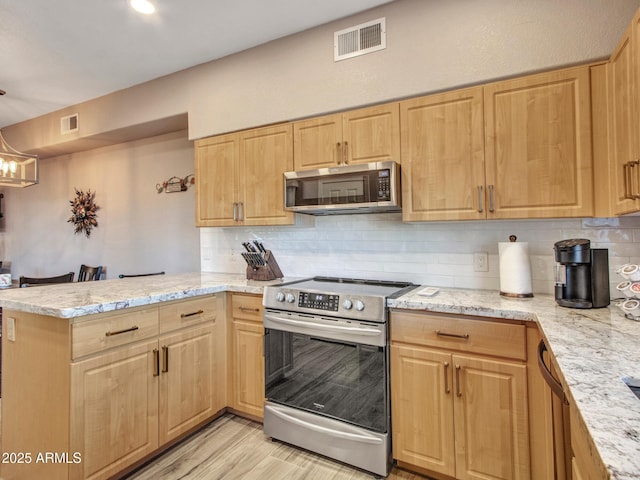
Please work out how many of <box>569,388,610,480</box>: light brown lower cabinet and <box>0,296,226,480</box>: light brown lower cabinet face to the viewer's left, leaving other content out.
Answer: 1

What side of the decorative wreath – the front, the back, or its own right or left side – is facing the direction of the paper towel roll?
left

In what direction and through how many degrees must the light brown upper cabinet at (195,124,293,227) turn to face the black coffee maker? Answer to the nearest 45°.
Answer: approximately 90° to its left

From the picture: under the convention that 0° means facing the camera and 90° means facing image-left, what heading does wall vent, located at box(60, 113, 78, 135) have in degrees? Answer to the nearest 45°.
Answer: approximately 45°

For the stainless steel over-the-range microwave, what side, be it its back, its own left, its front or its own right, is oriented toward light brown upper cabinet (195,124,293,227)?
right

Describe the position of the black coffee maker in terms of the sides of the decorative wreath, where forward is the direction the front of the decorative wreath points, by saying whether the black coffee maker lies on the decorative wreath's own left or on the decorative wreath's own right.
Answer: on the decorative wreath's own left

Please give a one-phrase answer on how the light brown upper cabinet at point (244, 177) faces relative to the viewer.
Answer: facing the viewer and to the left of the viewer

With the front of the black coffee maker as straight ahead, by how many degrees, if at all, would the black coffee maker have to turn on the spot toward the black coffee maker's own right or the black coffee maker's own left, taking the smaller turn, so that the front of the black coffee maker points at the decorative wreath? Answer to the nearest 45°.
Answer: approximately 45° to the black coffee maker's own right

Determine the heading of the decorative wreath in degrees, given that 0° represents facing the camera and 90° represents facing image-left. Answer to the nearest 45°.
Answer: approximately 45°

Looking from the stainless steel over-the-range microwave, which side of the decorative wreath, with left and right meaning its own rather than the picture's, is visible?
left

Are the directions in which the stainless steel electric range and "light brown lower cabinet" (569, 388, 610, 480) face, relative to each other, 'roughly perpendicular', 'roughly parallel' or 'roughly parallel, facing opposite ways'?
roughly perpendicular

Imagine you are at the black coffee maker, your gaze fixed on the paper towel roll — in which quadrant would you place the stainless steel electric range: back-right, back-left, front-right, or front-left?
front-left

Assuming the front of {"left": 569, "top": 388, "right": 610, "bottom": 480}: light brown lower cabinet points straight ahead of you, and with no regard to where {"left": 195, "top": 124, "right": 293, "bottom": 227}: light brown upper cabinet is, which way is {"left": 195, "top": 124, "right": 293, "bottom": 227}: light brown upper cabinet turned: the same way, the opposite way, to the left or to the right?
to the left

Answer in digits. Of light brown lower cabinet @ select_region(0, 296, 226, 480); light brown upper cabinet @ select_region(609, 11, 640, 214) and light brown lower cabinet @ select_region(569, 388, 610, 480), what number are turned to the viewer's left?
2

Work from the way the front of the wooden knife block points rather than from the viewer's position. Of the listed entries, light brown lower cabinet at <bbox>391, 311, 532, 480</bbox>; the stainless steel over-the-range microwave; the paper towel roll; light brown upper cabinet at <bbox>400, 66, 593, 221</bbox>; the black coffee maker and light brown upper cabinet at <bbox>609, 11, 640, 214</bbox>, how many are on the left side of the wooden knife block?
6

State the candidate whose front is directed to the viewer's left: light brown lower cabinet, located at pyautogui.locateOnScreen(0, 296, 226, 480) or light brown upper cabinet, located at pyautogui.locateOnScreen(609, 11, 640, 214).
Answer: the light brown upper cabinet
